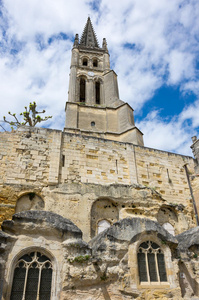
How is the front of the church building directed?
toward the camera
